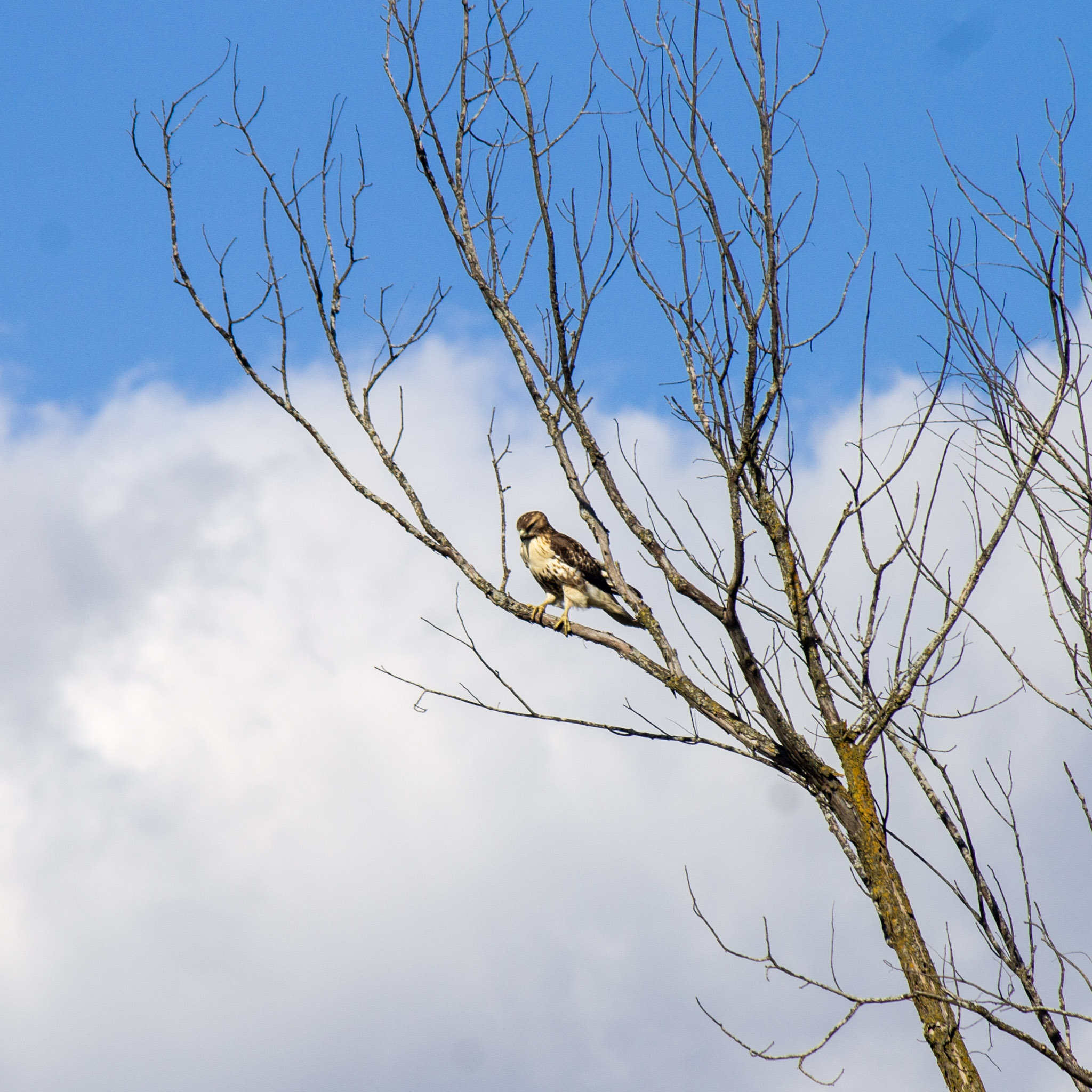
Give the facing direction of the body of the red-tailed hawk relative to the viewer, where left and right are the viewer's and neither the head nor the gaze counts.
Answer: facing the viewer and to the left of the viewer
